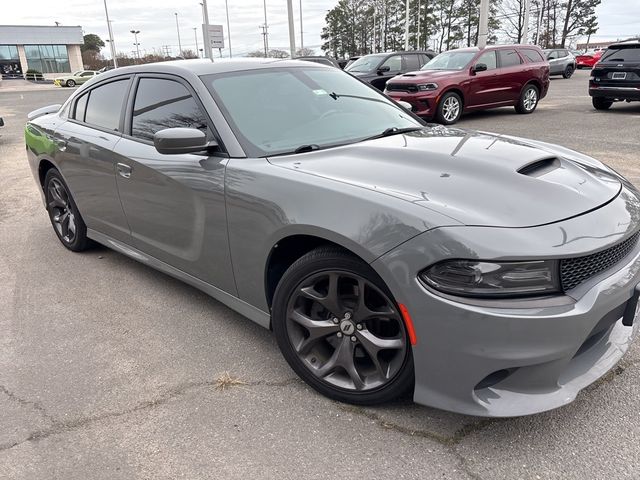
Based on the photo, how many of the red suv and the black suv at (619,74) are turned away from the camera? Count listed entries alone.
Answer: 1

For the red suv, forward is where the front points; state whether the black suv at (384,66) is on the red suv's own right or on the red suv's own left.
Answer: on the red suv's own right

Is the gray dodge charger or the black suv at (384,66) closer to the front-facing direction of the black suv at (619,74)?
the black suv

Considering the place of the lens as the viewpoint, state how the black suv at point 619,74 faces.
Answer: facing away from the viewer

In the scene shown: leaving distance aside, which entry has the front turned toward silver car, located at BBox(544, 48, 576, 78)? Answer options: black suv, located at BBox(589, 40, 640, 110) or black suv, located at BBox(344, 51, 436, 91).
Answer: black suv, located at BBox(589, 40, 640, 110)

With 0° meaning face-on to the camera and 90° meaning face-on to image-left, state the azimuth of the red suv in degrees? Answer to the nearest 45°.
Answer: approximately 45°

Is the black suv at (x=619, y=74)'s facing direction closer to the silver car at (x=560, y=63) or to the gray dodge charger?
the silver car

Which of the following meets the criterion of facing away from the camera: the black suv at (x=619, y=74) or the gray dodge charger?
the black suv

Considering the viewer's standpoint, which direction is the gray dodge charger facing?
facing the viewer and to the right of the viewer

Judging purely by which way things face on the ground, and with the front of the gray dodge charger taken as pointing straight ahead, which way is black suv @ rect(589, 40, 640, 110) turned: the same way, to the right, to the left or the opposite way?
to the left

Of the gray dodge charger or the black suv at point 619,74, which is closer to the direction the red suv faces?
the gray dodge charger

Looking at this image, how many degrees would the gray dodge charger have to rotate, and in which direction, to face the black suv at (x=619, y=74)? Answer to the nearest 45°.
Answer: approximately 90° to its left

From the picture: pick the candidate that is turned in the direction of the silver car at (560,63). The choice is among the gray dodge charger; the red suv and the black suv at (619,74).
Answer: the black suv

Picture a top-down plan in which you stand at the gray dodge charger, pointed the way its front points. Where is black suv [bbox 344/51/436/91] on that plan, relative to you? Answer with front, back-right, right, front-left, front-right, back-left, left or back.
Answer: back-left

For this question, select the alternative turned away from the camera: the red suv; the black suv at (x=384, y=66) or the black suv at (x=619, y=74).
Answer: the black suv at (x=619, y=74)

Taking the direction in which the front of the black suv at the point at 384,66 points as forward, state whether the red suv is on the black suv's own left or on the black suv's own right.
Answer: on the black suv's own left

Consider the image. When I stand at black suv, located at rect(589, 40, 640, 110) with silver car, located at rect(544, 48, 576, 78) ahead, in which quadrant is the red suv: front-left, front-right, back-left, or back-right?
back-left

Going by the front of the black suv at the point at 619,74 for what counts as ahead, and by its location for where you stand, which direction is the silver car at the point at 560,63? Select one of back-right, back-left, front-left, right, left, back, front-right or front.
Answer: front

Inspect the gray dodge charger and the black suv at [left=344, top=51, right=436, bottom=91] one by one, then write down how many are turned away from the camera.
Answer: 0

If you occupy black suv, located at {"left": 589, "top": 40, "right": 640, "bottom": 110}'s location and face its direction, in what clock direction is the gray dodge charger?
The gray dodge charger is roughly at 6 o'clock from the black suv.

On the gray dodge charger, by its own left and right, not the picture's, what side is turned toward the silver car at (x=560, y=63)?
left

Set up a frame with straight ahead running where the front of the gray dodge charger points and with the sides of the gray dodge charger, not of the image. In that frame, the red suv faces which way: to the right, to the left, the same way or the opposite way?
to the right
